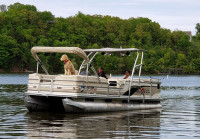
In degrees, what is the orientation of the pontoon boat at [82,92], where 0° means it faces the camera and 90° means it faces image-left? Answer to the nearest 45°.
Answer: approximately 45°
